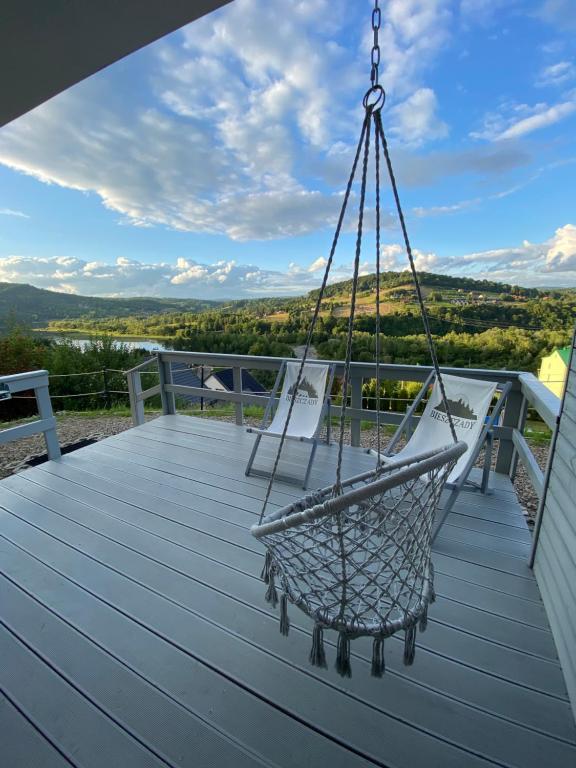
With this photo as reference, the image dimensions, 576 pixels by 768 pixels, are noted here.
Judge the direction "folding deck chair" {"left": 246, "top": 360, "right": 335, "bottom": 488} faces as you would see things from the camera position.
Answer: facing the viewer and to the left of the viewer

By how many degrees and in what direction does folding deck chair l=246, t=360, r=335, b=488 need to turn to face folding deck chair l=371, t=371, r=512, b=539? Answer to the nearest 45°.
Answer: approximately 90° to its left

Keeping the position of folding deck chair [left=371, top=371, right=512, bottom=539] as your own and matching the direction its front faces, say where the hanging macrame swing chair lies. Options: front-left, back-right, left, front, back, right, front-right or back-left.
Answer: front-left

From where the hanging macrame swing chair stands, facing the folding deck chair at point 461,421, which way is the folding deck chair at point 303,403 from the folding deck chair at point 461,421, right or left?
left

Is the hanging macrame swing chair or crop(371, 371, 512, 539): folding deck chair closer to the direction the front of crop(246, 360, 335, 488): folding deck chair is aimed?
the hanging macrame swing chair

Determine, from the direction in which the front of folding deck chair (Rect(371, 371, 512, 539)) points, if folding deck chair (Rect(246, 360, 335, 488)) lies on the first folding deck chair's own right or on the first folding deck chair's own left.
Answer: on the first folding deck chair's own right

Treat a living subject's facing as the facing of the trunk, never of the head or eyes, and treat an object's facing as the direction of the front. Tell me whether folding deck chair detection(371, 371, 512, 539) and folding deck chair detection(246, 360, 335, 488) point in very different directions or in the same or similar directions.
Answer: same or similar directions

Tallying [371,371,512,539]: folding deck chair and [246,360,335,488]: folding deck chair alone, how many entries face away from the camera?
0

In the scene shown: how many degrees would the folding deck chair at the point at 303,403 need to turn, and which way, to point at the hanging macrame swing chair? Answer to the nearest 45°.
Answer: approximately 45° to its left
